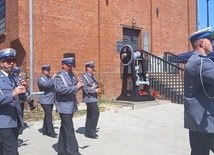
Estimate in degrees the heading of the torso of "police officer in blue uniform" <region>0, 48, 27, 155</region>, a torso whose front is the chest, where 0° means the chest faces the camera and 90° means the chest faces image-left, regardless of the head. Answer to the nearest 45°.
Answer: approximately 315°

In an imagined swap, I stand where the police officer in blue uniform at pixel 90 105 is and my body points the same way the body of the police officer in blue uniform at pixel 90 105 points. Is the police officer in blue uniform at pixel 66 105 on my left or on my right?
on my right

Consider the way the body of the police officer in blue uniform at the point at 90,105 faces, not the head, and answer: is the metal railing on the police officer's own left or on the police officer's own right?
on the police officer's own left

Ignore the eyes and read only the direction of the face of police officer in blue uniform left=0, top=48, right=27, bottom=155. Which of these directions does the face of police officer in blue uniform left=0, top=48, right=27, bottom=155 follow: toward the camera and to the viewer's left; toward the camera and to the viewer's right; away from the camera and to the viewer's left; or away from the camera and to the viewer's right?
toward the camera and to the viewer's right

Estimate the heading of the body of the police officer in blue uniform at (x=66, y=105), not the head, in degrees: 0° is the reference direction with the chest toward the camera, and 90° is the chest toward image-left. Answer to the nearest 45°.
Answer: approximately 315°

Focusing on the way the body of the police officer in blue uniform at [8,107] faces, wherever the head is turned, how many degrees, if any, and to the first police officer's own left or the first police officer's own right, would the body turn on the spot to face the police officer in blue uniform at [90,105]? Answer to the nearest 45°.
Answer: approximately 90° to the first police officer's own left

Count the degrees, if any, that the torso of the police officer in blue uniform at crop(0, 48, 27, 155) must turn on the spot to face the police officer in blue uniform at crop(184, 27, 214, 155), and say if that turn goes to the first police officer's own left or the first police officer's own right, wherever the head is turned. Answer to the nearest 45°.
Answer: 0° — they already face them

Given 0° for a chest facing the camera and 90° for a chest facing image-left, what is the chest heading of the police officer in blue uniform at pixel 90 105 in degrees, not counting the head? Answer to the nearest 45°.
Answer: approximately 315°
